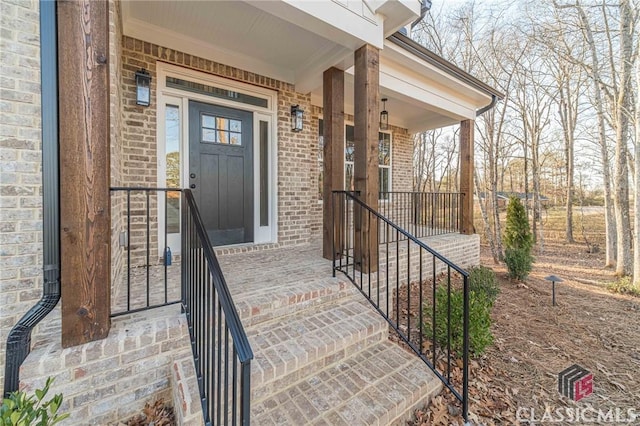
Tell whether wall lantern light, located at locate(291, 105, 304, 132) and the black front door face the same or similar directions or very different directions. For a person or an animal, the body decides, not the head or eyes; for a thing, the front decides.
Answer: same or similar directions

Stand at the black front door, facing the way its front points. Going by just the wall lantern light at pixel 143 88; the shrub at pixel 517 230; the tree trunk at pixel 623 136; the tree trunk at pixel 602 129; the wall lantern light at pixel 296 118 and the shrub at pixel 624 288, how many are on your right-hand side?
1

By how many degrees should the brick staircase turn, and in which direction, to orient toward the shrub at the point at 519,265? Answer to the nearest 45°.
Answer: approximately 90° to its left

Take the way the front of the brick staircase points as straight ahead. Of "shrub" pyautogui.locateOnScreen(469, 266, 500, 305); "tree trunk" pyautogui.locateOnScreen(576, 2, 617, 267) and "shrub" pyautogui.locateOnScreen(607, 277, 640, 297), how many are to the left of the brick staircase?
3

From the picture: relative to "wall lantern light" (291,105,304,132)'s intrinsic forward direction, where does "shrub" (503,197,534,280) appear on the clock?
The shrub is roughly at 10 o'clock from the wall lantern light.

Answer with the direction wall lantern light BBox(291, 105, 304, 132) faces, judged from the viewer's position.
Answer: facing the viewer and to the right of the viewer

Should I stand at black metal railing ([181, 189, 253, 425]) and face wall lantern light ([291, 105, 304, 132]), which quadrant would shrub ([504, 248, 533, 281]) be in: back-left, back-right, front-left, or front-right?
front-right

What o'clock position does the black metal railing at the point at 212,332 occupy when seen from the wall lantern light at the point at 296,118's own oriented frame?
The black metal railing is roughly at 2 o'clock from the wall lantern light.

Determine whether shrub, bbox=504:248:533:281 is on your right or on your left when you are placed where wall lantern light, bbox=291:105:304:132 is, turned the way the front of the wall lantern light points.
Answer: on your left

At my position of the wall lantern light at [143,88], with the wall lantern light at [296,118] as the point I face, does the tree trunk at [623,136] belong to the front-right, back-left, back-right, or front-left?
front-right

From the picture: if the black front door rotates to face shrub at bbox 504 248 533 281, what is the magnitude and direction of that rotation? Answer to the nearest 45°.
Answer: approximately 45° to its left

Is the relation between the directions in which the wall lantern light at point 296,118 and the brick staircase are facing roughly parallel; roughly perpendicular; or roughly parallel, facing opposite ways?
roughly parallel

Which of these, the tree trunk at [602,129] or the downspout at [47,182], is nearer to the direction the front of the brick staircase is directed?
the tree trunk

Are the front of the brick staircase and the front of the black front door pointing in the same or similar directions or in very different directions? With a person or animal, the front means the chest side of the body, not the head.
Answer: same or similar directions

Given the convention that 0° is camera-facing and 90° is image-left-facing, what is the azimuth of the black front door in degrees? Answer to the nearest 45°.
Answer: approximately 315°
